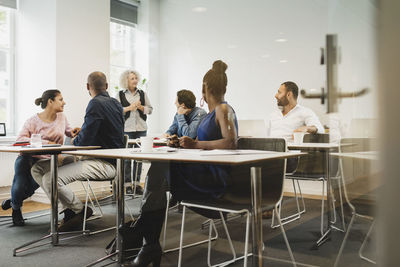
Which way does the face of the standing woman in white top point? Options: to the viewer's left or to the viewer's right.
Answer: to the viewer's right

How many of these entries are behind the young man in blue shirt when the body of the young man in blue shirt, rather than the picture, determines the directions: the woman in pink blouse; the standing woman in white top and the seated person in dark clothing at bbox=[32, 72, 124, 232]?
0

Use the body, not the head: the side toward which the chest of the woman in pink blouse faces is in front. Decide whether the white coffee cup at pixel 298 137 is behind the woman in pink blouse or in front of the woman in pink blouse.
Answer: in front

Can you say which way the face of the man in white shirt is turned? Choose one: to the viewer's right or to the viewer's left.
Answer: to the viewer's left

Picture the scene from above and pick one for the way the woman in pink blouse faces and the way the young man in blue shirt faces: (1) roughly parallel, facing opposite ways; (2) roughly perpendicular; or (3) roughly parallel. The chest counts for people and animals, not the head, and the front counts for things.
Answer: roughly parallel, facing opposite ways

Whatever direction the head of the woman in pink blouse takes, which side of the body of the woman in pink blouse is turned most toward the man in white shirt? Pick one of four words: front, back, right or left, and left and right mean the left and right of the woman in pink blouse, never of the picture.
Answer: front

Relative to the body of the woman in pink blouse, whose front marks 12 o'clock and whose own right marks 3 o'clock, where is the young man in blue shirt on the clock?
The young man in blue shirt is roughly at 10 o'clock from the woman in pink blouse.

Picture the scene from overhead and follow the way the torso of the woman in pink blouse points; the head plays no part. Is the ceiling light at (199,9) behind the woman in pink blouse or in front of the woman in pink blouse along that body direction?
in front
